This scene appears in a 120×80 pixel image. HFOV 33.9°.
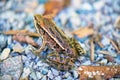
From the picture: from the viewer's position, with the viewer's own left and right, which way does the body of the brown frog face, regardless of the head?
facing away from the viewer and to the left of the viewer

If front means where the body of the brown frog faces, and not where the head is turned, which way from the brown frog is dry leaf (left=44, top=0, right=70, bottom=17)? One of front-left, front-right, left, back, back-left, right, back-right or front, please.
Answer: front-right

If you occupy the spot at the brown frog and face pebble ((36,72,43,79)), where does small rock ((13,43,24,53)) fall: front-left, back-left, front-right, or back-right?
front-right

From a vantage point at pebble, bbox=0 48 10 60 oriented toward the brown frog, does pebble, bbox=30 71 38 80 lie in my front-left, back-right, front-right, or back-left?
front-right

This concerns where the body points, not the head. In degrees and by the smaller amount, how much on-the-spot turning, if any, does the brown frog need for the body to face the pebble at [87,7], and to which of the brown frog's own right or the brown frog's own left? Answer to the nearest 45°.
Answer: approximately 45° to the brown frog's own right
